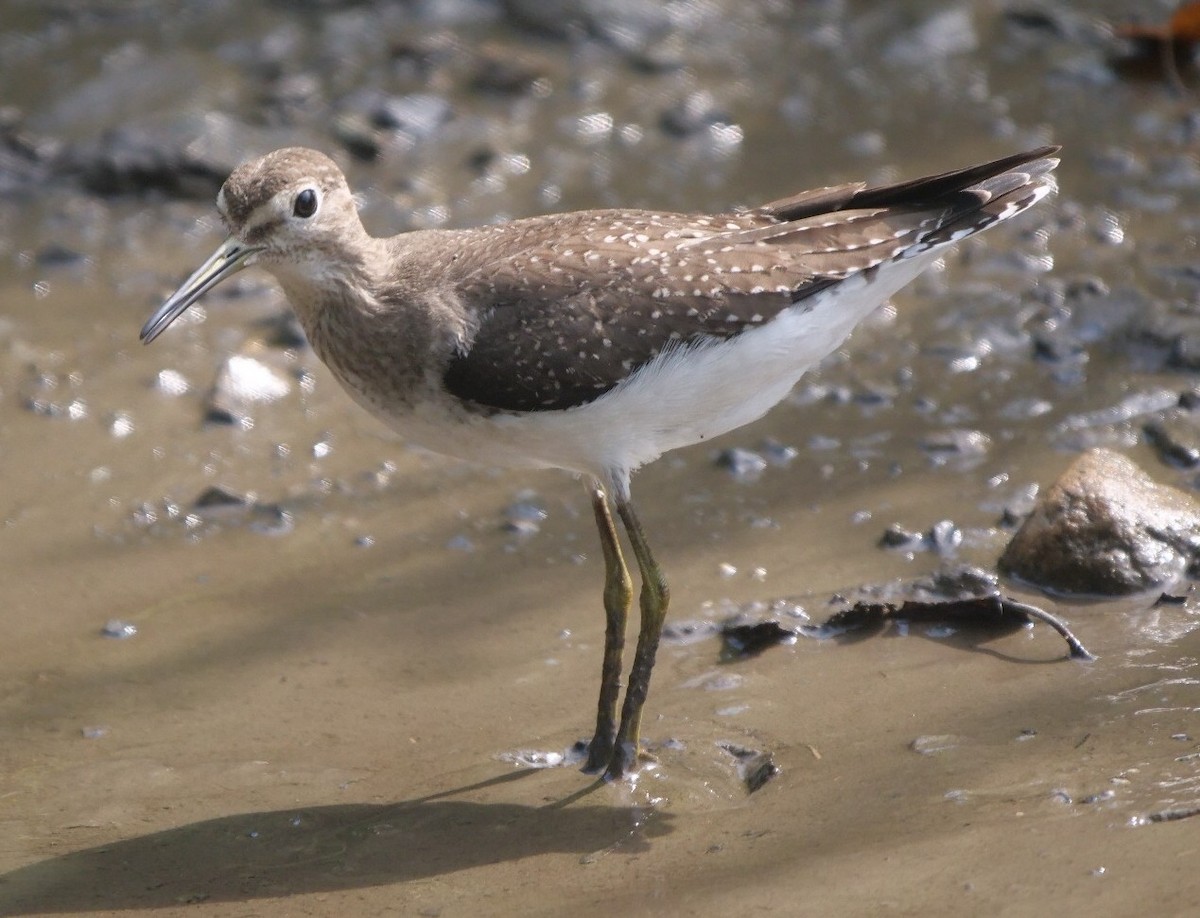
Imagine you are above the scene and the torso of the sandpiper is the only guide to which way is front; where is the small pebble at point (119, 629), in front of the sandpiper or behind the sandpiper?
in front

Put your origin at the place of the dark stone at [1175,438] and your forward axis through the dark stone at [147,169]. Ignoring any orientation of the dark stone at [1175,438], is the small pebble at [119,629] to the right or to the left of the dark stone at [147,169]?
left

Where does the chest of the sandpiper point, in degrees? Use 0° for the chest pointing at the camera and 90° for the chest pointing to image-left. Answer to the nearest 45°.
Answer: approximately 90°

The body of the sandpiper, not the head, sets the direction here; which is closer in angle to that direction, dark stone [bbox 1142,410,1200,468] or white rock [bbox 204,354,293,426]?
the white rock

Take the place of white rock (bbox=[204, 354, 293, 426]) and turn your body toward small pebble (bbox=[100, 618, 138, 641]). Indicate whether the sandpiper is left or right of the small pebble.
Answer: left

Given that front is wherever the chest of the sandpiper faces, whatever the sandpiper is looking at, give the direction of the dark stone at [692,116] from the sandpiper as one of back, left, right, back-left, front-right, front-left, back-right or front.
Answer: right

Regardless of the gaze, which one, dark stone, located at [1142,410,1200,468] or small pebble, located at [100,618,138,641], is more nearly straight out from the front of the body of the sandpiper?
the small pebble

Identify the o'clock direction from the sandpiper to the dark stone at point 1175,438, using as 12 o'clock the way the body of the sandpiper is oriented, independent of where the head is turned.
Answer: The dark stone is roughly at 5 o'clock from the sandpiper.

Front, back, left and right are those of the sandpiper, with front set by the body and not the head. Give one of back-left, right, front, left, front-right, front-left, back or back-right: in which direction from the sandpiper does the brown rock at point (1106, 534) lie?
back

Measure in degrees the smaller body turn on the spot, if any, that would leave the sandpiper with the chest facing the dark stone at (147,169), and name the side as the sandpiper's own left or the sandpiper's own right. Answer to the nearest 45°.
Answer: approximately 45° to the sandpiper's own right

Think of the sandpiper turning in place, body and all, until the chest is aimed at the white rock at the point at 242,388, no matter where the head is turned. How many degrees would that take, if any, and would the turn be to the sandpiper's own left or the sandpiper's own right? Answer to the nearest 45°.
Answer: approximately 45° to the sandpiper's own right
